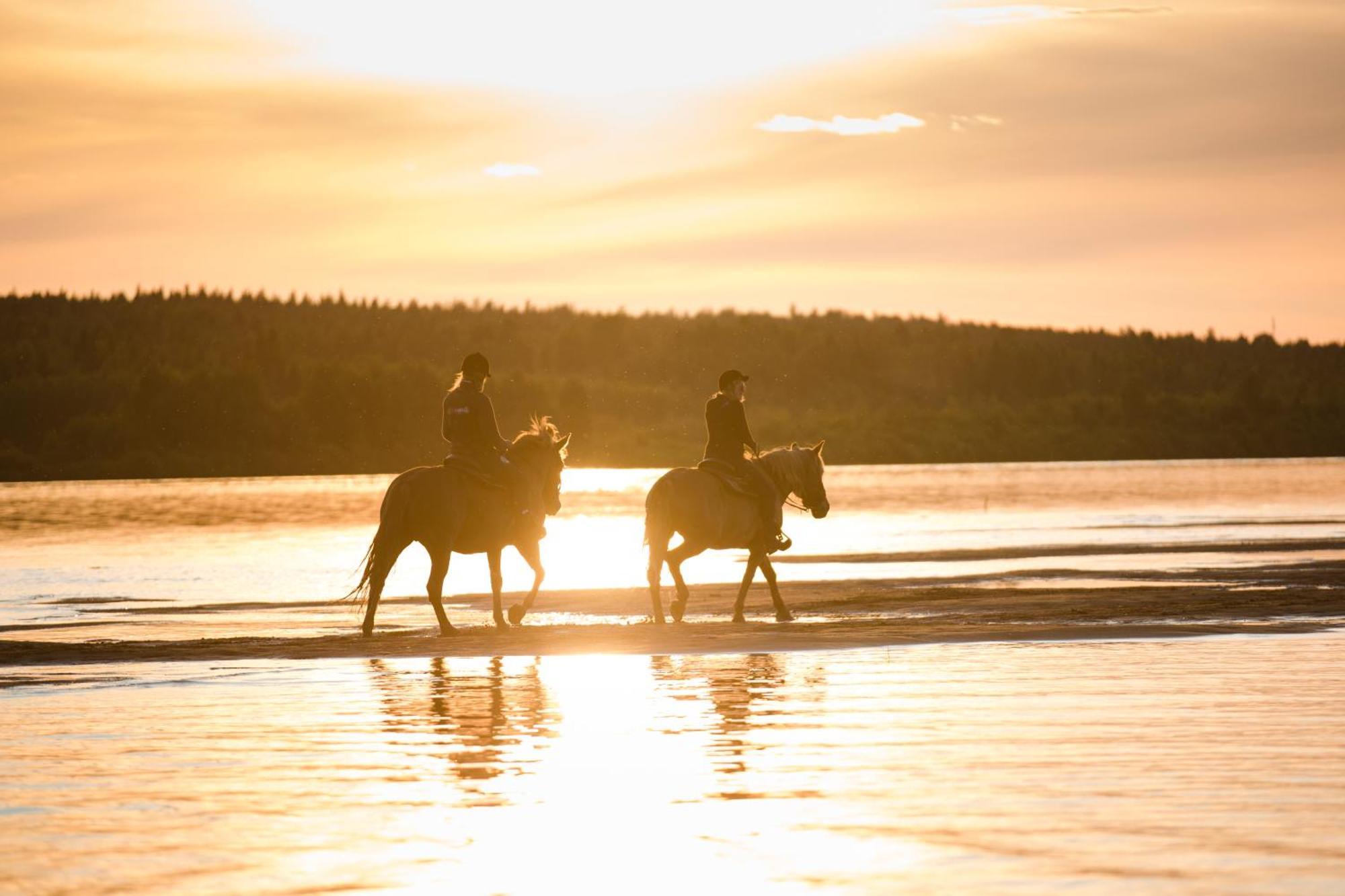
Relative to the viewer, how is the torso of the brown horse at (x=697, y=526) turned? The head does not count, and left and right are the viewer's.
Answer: facing to the right of the viewer

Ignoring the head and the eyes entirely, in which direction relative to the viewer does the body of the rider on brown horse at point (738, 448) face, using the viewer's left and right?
facing to the right of the viewer

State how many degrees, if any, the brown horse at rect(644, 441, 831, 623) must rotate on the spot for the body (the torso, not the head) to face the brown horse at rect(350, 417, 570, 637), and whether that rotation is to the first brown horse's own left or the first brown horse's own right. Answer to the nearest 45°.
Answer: approximately 135° to the first brown horse's own right

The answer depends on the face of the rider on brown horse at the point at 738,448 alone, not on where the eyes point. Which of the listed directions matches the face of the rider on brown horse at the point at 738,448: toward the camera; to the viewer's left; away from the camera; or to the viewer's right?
to the viewer's right
